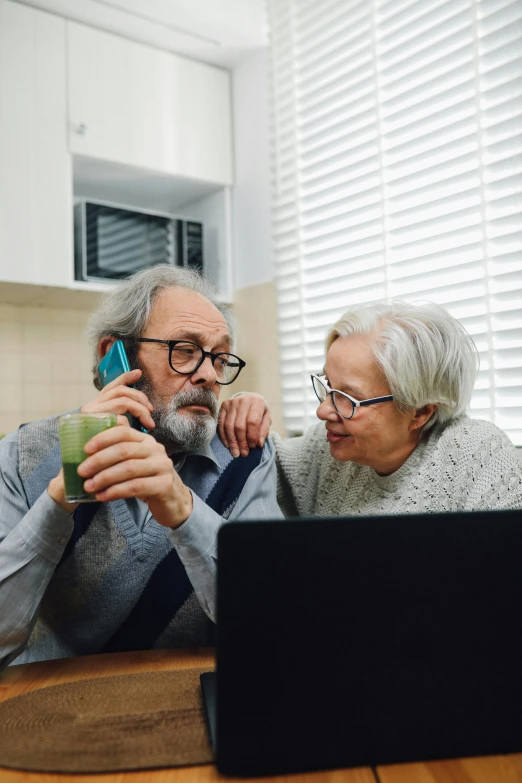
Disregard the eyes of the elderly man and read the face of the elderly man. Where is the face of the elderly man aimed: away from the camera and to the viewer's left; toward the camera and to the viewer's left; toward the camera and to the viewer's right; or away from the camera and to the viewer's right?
toward the camera and to the viewer's right

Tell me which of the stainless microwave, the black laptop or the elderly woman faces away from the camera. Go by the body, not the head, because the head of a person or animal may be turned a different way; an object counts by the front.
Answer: the black laptop

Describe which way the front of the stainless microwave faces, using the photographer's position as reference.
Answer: facing the viewer and to the right of the viewer

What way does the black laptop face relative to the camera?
away from the camera

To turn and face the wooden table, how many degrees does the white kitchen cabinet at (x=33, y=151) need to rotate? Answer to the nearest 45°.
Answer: approximately 45° to its right

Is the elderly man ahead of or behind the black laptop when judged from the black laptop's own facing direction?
ahead

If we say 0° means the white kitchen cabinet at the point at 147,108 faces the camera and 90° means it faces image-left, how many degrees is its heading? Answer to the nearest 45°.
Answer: approximately 315°

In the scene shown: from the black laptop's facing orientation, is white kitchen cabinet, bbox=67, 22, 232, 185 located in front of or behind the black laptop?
in front

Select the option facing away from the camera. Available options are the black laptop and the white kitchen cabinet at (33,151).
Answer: the black laptop

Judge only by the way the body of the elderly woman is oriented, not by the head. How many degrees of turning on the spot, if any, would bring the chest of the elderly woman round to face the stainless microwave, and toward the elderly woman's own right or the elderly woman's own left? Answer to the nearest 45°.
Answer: approximately 90° to the elderly woman's own right

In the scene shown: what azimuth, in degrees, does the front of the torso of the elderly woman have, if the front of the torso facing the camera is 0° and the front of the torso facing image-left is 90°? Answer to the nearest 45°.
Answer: approximately 45°

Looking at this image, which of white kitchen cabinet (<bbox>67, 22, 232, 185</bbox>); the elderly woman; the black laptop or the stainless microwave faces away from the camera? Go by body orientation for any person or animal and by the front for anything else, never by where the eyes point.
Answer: the black laptop
